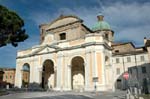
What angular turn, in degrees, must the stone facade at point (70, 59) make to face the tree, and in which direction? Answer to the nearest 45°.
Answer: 0° — it already faces it

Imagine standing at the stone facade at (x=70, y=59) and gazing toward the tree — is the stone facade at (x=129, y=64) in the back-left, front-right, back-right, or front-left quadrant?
back-left

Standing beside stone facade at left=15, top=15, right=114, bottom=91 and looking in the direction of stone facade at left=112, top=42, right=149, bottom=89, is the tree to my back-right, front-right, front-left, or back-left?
back-right

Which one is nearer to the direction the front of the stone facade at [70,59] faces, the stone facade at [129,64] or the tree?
the tree

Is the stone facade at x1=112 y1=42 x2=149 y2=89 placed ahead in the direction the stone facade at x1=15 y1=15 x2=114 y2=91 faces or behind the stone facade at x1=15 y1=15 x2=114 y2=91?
behind

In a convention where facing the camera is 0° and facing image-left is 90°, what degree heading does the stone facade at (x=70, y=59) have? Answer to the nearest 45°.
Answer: approximately 45°
